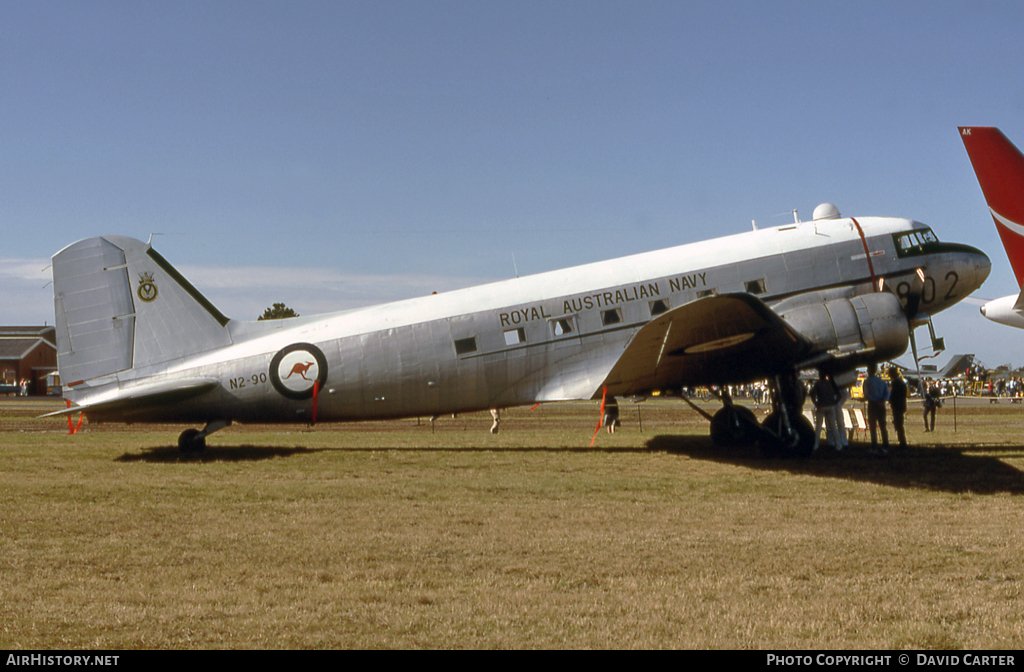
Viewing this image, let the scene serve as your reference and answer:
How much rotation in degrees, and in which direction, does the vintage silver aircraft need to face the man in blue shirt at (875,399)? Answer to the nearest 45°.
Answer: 0° — it already faces them

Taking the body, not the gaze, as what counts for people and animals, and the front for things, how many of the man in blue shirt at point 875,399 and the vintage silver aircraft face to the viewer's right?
1

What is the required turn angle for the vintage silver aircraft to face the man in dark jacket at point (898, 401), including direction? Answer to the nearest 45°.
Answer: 0° — it already faces them

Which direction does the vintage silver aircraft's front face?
to the viewer's right

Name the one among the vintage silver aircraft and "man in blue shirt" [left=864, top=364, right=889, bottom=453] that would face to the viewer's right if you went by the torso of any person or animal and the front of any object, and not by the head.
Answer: the vintage silver aircraft

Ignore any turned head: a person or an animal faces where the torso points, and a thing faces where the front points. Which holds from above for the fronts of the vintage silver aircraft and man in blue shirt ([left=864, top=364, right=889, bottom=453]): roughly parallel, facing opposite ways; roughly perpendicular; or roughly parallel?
roughly perpendicular
